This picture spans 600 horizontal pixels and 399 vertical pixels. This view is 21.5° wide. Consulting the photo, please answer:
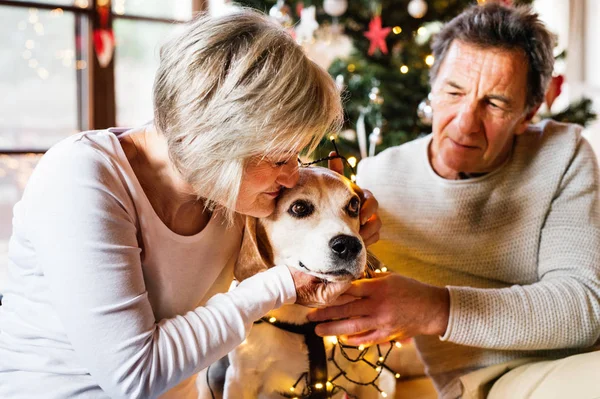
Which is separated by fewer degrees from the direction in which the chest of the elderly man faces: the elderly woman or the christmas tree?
the elderly woman

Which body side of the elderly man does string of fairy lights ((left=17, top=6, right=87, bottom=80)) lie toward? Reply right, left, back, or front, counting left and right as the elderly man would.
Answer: right

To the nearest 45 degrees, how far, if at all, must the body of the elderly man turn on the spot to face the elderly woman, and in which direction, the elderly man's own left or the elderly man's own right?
0° — they already face them

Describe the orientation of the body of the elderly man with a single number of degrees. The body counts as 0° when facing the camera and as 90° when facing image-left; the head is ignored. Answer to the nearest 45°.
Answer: approximately 45°

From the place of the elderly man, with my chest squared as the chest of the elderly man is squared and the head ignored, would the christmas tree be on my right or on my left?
on my right
